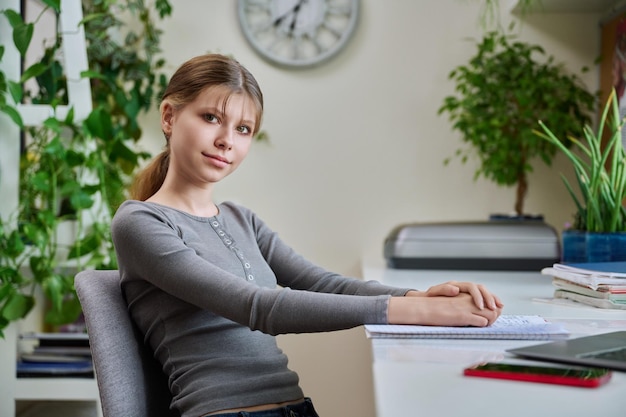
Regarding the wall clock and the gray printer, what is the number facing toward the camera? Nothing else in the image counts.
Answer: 2

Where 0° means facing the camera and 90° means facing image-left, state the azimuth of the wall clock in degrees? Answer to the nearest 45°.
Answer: approximately 0°

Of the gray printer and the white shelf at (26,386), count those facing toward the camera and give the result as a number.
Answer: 2

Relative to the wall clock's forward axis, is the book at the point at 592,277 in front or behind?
in front

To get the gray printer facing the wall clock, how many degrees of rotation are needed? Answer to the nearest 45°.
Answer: approximately 135° to its right

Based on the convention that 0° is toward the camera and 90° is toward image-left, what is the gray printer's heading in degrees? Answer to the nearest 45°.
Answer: approximately 0°

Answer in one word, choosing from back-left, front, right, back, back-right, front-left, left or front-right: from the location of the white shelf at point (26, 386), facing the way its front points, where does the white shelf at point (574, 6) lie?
left
